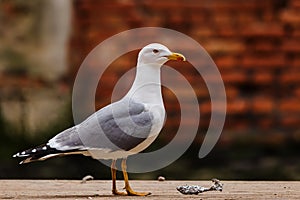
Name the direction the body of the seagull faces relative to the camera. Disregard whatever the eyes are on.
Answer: to the viewer's right
